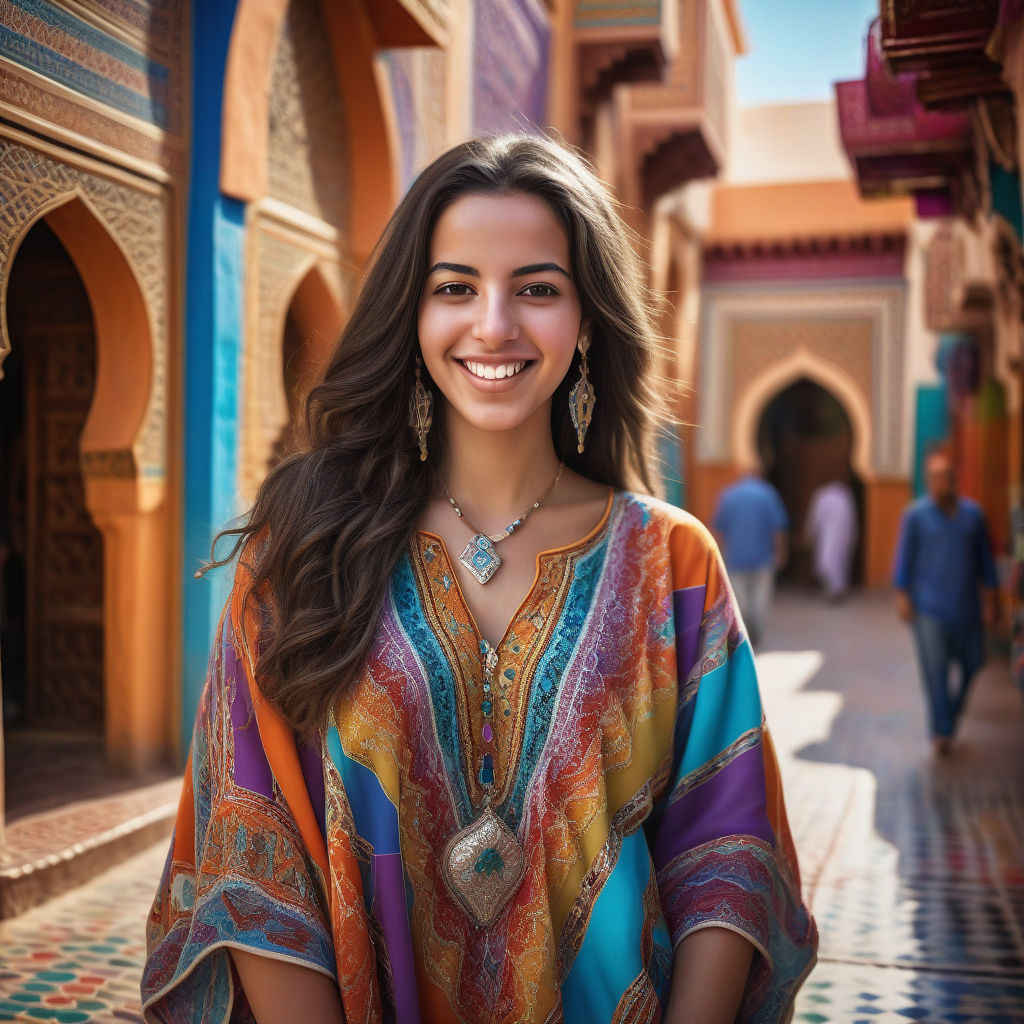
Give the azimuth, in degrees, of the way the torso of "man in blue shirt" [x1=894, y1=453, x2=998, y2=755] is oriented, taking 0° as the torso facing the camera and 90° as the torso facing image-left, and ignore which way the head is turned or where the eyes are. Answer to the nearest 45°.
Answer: approximately 0°

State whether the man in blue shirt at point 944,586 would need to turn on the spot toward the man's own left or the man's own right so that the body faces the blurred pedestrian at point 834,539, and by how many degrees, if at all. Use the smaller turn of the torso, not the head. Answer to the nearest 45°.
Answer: approximately 180°

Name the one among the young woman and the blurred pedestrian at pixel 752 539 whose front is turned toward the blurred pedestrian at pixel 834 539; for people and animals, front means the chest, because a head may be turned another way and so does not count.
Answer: the blurred pedestrian at pixel 752 539

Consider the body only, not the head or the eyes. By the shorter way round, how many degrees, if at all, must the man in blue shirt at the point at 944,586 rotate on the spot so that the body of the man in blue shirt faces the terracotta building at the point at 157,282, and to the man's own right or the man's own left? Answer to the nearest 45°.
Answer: approximately 45° to the man's own right

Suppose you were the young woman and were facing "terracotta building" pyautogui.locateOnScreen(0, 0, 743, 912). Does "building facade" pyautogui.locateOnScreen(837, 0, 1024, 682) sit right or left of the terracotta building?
right

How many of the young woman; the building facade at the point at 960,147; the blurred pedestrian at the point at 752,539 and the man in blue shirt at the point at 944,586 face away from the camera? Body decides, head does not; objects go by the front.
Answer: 1

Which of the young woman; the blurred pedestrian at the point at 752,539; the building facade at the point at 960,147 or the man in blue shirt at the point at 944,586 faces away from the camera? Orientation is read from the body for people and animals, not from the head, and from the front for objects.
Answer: the blurred pedestrian

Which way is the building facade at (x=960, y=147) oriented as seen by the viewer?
to the viewer's left

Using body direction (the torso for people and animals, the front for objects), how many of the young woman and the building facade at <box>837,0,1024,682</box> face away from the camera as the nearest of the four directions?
0

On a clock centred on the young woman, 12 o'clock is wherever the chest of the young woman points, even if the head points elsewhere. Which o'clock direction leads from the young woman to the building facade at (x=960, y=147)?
The building facade is roughly at 7 o'clock from the young woman.

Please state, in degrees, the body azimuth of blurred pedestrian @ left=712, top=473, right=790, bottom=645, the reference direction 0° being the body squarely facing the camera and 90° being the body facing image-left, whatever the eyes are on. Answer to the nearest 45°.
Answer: approximately 180°

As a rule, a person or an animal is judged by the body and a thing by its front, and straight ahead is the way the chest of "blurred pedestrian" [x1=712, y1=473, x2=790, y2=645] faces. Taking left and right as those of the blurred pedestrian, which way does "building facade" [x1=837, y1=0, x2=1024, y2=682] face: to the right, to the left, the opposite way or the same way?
to the left
